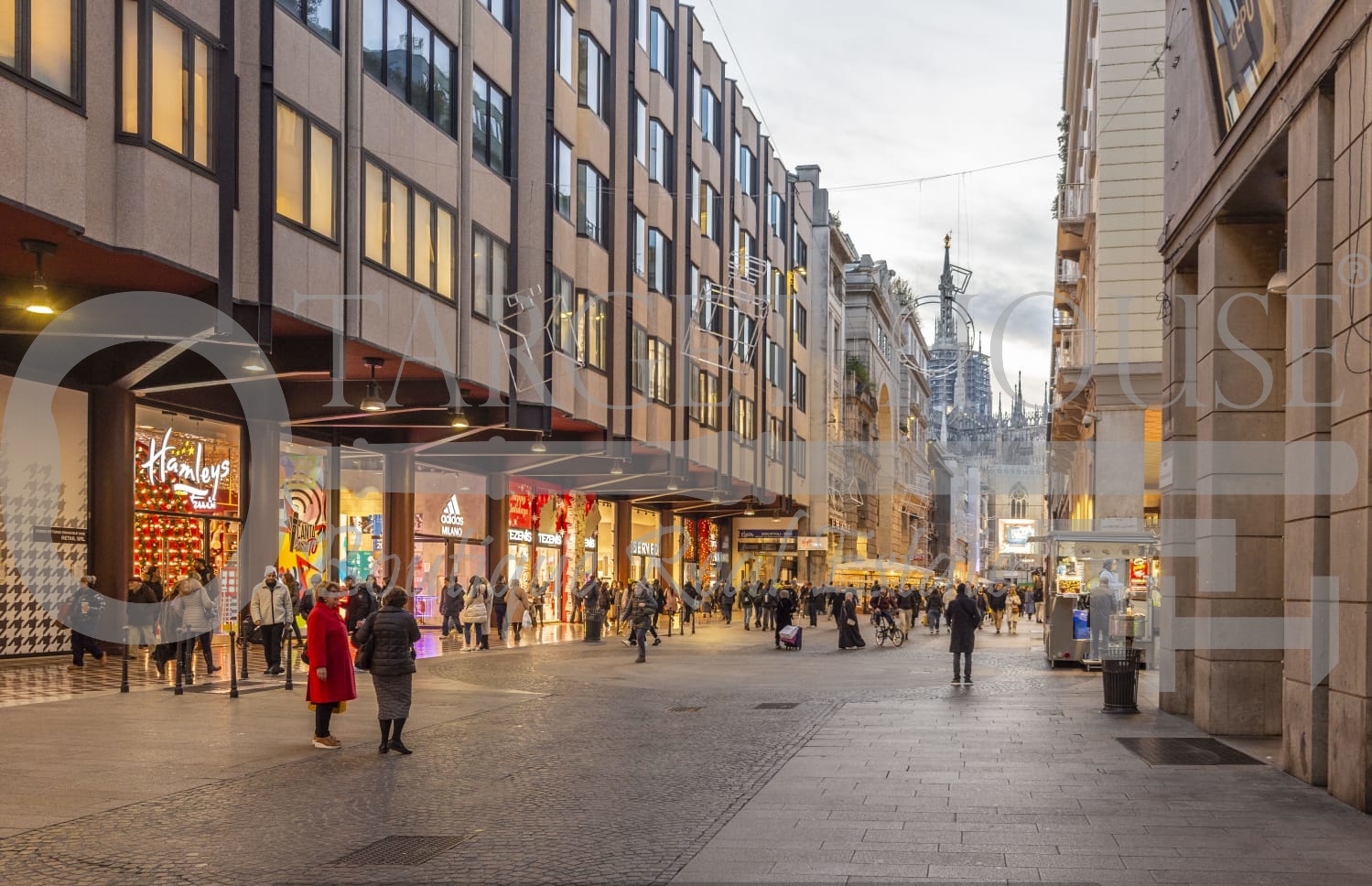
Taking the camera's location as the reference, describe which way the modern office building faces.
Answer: facing the viewer and to the right of the viewer

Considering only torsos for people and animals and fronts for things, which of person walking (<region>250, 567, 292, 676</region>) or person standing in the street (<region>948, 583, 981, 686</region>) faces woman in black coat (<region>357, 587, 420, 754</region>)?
person walking (<region>250, 567, 292, 676</region>)

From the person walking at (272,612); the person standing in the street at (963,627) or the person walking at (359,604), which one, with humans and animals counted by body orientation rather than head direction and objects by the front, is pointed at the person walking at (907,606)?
the person standing in the street at (963,627)

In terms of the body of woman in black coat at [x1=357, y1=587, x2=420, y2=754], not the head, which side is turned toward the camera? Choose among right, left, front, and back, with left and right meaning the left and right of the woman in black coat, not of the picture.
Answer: back

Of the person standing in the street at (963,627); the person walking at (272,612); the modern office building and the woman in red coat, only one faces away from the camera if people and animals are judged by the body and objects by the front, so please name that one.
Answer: the person standing in the street at (963,627)

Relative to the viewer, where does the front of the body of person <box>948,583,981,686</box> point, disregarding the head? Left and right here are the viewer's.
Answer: facing away from the viewer

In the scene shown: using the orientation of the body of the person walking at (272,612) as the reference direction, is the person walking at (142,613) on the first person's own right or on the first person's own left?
on the first person's own right
